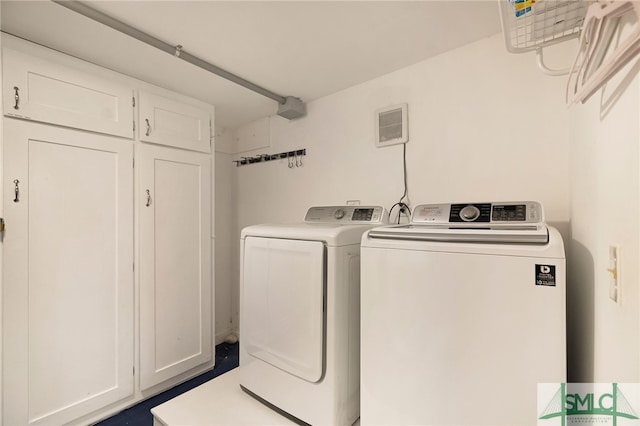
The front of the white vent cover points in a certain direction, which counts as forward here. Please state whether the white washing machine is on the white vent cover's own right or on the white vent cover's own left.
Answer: on the white vent cover's own left

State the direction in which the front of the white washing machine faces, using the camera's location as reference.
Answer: facing the viewer

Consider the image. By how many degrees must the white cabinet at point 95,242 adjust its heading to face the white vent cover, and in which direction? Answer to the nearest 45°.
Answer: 0° — it already faces it

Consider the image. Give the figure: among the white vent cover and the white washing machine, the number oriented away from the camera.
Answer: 0

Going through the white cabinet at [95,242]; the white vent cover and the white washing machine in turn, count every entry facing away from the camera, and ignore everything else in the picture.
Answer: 0

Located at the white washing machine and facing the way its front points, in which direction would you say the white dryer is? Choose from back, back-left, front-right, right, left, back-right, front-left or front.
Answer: right

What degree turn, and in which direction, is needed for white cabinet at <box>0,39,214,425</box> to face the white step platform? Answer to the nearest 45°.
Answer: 0° — it already faces it

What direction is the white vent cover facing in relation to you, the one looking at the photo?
facing the viewer and to the left of the viewer

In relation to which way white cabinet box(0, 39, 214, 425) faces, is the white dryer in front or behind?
in front

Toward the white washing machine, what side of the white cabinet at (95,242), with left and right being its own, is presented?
front

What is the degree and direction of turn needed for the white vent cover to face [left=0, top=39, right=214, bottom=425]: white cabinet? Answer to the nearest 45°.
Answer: approximately 45° to its right

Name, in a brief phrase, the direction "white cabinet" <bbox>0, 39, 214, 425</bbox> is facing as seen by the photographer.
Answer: facing the viewer and to the right of the viewer

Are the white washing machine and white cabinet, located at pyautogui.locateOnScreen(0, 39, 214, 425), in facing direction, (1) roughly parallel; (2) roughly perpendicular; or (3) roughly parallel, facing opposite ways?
roughly perpendicular

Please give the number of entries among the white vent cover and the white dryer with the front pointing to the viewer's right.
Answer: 0

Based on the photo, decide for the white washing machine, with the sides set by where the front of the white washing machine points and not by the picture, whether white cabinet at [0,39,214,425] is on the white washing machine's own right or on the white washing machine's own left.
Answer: on the white washing machine's own right

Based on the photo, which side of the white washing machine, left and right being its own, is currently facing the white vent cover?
back
